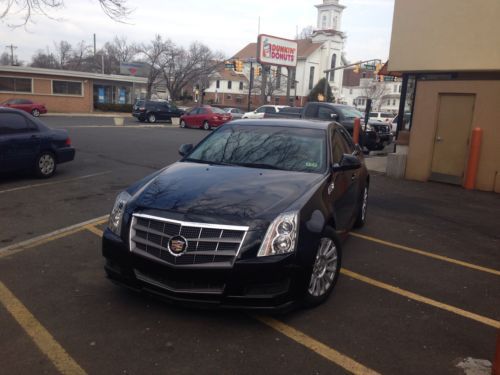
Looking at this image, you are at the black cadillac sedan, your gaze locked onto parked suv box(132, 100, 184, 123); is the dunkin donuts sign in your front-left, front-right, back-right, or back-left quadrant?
front-right

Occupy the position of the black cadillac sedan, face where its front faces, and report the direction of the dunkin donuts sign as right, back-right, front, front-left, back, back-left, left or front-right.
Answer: back-right

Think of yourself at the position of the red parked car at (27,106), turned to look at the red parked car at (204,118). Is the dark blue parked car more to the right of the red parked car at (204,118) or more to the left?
right

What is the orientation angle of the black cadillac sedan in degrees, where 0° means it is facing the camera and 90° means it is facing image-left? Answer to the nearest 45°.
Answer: approximately 45°

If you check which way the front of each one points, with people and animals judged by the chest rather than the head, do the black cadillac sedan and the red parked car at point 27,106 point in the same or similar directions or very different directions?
very different directions
